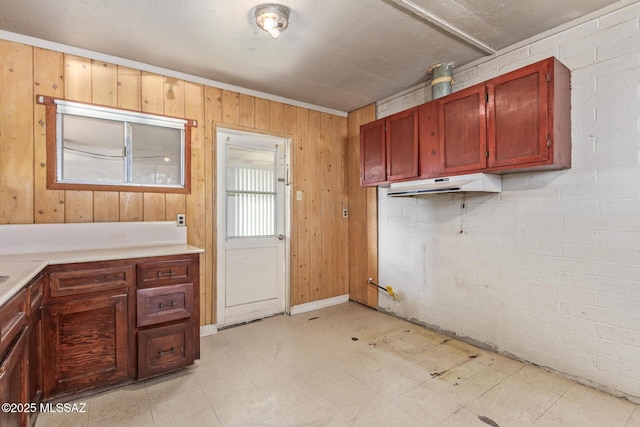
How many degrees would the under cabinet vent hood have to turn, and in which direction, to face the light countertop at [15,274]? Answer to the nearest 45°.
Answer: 0° — it already faces it

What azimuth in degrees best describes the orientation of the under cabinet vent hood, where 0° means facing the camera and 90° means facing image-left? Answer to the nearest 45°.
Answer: approximately 45°

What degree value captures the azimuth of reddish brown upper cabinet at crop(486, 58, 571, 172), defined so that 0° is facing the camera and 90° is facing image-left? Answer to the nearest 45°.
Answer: approximately 45°

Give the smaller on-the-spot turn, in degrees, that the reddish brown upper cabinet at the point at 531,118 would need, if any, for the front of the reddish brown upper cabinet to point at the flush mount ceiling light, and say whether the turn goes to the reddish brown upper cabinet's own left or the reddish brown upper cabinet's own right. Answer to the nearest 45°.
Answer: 0° — it already faces it

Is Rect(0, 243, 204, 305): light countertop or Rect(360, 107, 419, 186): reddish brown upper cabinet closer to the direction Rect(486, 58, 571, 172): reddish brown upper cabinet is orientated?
the light countertop

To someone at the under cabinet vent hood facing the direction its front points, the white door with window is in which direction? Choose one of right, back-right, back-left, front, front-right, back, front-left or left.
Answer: front-right

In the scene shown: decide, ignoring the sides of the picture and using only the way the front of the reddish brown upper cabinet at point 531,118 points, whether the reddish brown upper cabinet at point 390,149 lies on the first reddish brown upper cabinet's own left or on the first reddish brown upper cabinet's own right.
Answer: on the first reddish brown upper cabinet's own right

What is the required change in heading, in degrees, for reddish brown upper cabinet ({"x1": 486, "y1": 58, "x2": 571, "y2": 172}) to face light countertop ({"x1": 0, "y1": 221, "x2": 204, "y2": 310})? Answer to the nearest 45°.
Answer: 0° — it already faces it
